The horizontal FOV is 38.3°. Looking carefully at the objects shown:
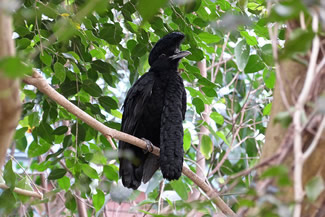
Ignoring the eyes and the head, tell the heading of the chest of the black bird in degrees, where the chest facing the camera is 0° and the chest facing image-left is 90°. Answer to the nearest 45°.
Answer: approximately 315°
